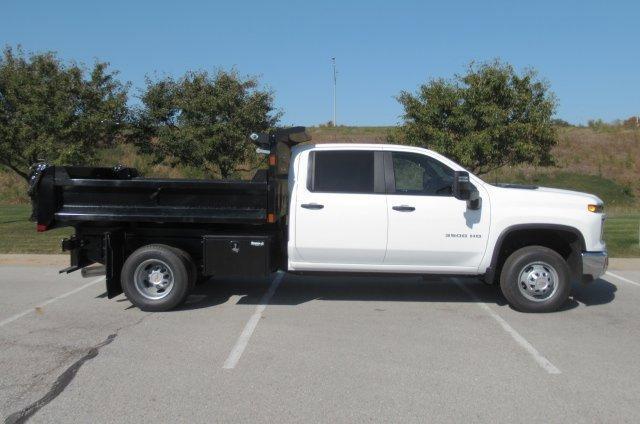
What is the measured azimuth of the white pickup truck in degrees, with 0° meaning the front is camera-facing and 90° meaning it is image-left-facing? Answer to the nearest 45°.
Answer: approximately 270°

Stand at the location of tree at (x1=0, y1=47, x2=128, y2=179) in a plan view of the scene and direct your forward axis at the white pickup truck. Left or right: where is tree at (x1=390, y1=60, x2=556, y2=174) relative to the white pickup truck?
left

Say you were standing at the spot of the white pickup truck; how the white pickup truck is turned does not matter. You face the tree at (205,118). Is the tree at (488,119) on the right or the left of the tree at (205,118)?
right
